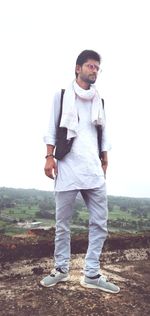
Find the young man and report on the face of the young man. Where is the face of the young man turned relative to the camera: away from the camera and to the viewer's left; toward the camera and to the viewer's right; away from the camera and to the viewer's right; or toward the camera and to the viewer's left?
toward the camera and to the viewer's right

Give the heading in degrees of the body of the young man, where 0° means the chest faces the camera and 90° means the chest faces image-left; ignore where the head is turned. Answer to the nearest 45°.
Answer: approximately 315°
